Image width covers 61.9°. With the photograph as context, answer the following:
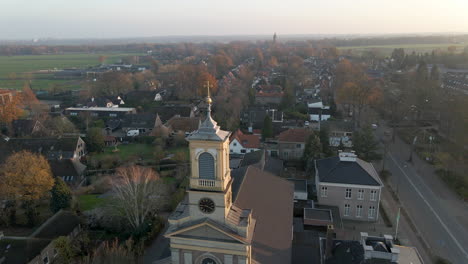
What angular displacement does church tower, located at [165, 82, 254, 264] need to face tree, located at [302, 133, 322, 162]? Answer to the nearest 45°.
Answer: approximately 135° to its left

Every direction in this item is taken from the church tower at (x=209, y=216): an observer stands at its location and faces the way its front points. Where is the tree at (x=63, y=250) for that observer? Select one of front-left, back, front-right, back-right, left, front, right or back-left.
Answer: back-right

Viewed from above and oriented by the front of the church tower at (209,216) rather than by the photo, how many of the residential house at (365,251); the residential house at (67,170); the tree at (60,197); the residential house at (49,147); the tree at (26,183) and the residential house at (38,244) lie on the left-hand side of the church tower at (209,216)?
1

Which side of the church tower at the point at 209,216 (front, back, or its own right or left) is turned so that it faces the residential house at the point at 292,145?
back

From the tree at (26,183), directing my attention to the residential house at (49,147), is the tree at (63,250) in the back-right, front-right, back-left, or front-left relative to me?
back-right

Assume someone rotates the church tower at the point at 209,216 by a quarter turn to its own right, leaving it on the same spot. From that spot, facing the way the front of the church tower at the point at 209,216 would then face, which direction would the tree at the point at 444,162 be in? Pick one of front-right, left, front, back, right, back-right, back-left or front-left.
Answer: back-right

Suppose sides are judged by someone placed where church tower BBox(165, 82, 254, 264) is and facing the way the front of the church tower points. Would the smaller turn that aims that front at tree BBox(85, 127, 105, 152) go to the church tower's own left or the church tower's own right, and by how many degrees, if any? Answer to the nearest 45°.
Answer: approximately 135° to the church tower's own right

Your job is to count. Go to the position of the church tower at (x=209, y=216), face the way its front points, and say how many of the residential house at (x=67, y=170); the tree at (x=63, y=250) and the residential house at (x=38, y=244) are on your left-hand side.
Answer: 0

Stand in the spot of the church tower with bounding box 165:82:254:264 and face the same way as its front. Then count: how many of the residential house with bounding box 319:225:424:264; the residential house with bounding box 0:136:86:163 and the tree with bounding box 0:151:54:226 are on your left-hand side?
1

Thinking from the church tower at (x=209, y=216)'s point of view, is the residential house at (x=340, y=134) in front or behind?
behind

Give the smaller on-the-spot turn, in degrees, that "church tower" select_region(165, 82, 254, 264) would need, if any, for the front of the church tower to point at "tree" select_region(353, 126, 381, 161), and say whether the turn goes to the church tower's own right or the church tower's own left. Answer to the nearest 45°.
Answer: approximately 135° to the church tower's own left

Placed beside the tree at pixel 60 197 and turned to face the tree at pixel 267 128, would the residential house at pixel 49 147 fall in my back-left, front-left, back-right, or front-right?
front-left

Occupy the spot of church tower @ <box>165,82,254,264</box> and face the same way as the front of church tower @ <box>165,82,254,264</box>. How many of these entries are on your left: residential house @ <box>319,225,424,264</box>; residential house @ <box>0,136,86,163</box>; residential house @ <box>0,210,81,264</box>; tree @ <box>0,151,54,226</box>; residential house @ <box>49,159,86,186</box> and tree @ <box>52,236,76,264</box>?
1

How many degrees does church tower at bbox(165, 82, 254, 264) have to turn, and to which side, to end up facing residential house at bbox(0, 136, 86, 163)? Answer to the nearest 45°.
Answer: approximately 135° to its right

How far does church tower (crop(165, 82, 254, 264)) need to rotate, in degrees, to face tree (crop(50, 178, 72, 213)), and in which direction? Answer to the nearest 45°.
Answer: approximately 135° to its right

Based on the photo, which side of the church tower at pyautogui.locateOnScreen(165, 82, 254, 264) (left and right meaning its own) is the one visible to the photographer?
front

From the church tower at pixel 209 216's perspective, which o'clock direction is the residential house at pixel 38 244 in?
The residential house is roughly at 4 o'clock from the church tower.
